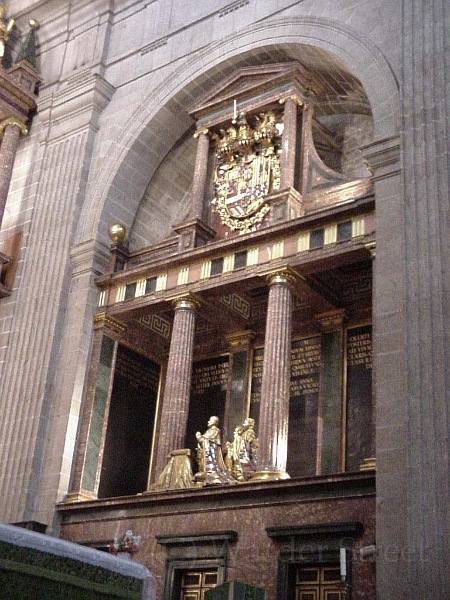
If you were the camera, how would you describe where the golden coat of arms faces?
facing the viewer and to the left of the viewer

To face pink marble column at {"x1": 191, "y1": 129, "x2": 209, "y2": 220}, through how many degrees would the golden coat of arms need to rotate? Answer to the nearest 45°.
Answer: approximately 45° to its right

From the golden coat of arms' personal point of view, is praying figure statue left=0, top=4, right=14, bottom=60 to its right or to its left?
on its right

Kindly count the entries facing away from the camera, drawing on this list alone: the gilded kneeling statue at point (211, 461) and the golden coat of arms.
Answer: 0

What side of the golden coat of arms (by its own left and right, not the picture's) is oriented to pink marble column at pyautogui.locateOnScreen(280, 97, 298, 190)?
left

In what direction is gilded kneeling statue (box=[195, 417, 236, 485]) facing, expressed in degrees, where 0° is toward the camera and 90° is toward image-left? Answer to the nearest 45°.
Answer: approximately 90°
